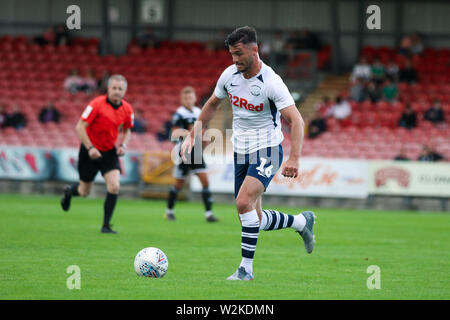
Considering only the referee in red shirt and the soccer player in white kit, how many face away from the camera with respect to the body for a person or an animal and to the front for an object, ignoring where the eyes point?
0

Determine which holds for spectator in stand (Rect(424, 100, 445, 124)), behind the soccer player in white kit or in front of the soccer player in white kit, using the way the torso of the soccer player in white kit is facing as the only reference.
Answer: behind

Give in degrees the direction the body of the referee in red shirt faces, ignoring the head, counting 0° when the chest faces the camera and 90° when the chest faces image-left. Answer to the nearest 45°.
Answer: approximately 315°

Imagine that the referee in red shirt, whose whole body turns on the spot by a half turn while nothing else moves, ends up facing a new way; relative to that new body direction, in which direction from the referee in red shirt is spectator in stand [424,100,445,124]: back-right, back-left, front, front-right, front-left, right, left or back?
right

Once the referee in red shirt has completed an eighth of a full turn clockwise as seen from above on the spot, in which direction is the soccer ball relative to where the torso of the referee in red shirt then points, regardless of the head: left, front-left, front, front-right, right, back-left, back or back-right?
front

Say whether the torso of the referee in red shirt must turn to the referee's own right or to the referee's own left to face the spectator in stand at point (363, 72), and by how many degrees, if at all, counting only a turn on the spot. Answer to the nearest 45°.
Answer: approximately 90° to the referee's own left

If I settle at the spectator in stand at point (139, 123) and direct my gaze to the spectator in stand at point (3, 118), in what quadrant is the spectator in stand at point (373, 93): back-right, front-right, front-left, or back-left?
back-right

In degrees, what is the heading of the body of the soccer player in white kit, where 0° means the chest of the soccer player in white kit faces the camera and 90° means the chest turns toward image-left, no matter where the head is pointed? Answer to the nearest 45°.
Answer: approximately 45°
